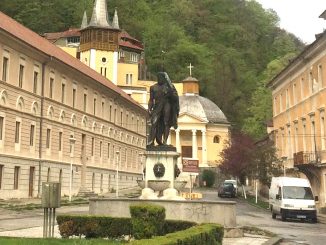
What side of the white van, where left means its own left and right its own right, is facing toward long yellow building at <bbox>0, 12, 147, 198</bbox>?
right

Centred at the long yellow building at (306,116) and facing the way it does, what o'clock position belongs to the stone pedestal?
The stone pedestal is roughly at 11 o'clock from the long yellow building.

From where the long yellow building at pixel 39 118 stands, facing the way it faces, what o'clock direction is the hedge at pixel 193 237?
The hedge is roughly at 1 o'clock from the long yellow building.

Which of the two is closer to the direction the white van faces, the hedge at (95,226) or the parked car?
the hedge

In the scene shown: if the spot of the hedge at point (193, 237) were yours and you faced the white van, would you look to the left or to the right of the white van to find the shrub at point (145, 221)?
left

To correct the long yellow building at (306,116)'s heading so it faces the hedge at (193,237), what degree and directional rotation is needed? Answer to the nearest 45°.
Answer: approximately 45° to its left

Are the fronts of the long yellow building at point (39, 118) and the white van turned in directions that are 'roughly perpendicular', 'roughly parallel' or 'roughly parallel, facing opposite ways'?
roughly perpendicular

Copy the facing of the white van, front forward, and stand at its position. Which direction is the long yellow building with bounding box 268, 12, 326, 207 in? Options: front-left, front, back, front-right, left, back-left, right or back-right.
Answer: back

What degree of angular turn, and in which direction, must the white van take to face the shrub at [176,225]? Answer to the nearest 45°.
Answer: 0° — it already faces it
